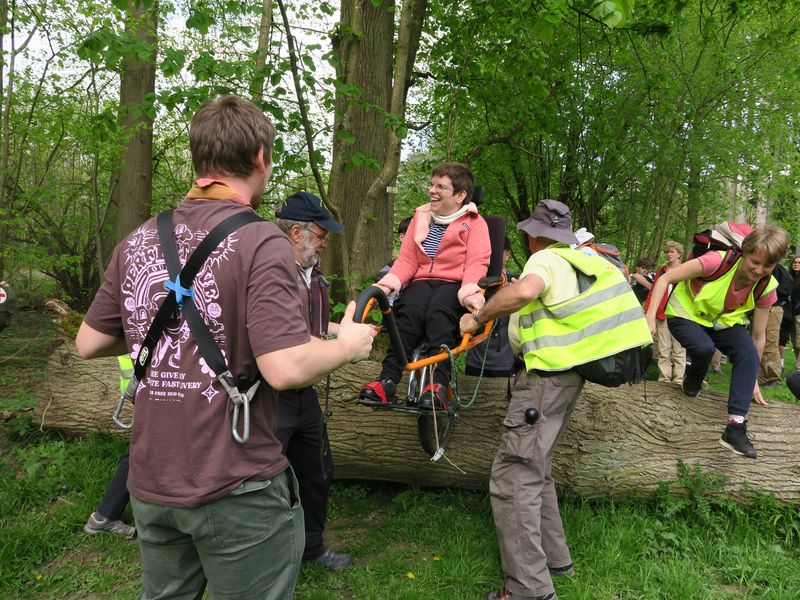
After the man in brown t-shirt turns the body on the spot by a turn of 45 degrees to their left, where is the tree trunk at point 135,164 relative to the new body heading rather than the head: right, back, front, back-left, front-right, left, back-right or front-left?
front

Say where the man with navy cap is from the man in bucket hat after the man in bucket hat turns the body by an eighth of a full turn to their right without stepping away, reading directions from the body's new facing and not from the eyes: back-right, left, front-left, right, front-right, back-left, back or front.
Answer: left

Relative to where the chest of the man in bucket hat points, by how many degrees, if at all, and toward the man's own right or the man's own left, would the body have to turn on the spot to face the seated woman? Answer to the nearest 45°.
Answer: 0° — they already face them

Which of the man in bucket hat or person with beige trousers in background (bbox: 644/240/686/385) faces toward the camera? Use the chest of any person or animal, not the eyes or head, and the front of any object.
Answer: the person with beige trousers in background

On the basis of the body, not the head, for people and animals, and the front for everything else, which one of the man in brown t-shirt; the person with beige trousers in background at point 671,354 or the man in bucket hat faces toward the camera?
the person with beige trousers in background

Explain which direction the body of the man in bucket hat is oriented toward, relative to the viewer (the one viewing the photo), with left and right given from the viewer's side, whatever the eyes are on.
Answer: facing away from the viewer and to the left of the viewer

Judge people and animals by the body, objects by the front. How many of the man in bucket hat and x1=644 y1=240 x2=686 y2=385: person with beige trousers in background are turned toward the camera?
1

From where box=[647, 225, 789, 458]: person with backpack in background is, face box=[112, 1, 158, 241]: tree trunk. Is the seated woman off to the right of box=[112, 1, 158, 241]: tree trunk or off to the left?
left

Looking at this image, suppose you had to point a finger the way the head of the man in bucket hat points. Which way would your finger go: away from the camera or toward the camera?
away from the camera

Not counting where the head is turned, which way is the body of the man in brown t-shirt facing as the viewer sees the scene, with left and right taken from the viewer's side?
facing away from the viewer and to the right of the viewer

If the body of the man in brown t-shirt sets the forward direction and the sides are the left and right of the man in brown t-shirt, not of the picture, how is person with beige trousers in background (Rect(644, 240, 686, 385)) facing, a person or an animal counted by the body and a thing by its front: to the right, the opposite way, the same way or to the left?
the opposite way

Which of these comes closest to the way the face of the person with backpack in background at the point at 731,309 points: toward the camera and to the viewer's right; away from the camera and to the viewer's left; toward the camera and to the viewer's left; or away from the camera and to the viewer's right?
toward the camera and to the viewer's left

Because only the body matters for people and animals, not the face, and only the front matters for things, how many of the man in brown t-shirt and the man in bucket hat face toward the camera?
0

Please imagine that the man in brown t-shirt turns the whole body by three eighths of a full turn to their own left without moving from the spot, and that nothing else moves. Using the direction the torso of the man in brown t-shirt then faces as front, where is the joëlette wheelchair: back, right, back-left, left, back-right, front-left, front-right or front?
back-right

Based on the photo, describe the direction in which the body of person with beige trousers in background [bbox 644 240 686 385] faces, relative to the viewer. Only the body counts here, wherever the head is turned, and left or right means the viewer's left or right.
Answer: facing the viewer

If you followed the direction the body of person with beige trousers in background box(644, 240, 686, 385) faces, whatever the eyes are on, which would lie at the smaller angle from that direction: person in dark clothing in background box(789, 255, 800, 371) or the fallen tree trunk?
the fallen tree trunk
